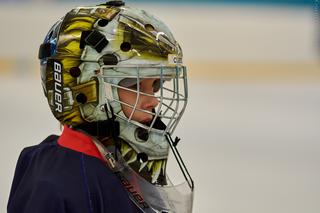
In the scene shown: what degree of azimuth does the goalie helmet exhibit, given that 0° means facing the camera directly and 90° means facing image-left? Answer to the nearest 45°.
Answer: approximately 270°
